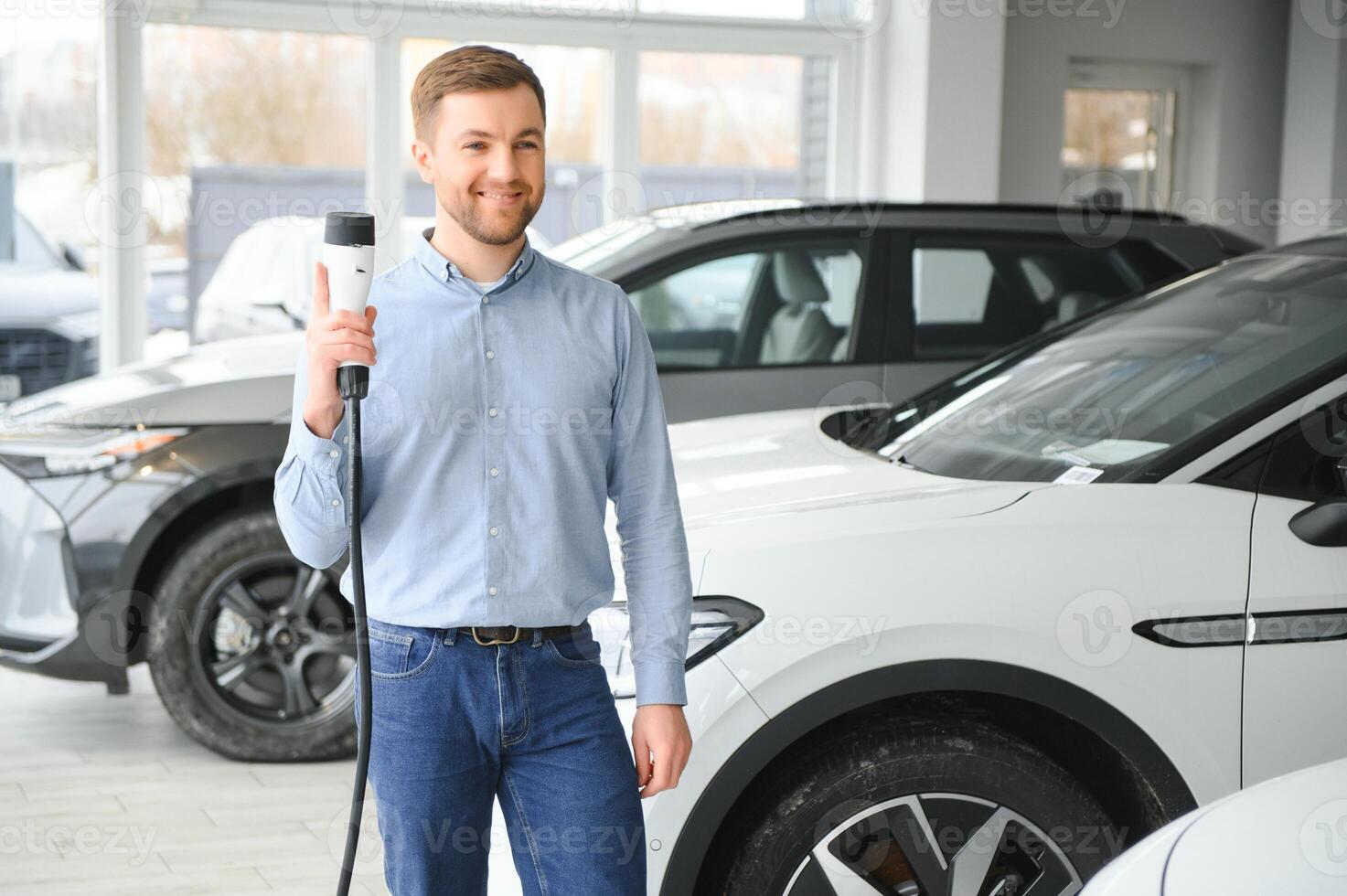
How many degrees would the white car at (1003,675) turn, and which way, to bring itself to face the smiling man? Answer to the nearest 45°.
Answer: approximately 45° to its left

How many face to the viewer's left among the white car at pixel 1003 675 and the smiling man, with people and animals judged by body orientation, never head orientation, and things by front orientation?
1

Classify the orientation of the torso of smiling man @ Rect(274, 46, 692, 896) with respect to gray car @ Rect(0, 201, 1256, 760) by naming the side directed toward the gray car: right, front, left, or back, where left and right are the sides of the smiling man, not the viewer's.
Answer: back

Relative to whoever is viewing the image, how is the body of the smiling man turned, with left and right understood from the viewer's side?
facing the viewer

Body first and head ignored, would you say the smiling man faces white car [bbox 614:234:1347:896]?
no

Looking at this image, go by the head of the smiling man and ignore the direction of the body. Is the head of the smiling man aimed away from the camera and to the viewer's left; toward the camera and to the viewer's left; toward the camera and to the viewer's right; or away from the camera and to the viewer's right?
toward the camera and to the viewer's right

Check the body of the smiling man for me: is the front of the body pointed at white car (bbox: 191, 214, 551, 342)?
no

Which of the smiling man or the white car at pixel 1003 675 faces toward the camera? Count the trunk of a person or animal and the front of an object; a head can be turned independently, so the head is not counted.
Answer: the smiling man

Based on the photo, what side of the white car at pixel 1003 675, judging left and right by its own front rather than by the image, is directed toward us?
left

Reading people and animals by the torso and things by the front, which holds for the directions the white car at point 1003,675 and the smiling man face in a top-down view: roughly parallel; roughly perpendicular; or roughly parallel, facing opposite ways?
roughly perpendicular
